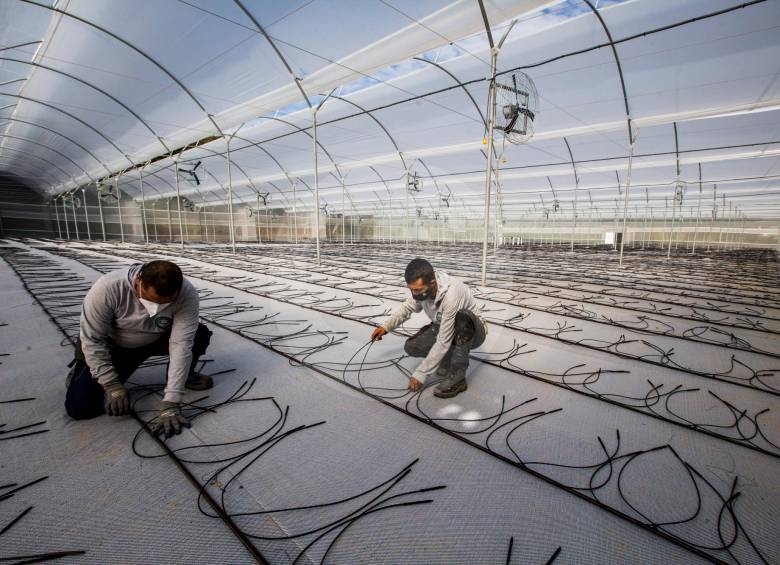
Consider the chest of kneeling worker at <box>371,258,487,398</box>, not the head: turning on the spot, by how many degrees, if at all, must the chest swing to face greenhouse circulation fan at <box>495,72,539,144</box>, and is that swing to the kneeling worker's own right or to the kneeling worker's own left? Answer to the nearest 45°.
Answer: approximately 135° to the kneeling worker's own right

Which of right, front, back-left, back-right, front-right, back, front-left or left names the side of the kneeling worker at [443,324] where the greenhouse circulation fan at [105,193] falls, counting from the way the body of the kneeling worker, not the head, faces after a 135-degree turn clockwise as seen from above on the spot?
front-left

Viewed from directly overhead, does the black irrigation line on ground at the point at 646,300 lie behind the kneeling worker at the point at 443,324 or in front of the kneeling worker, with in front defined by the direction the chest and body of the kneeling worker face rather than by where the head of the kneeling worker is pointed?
behind

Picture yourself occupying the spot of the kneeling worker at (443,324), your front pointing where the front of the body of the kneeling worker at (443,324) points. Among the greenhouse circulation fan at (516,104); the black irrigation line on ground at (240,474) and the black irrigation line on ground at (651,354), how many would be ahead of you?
1

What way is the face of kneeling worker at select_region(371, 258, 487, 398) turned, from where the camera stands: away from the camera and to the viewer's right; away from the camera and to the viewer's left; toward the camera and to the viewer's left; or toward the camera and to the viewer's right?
toward the camera and to the viewer's left

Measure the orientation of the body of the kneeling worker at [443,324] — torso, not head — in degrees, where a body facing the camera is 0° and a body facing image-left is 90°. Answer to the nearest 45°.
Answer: approximately 45°
